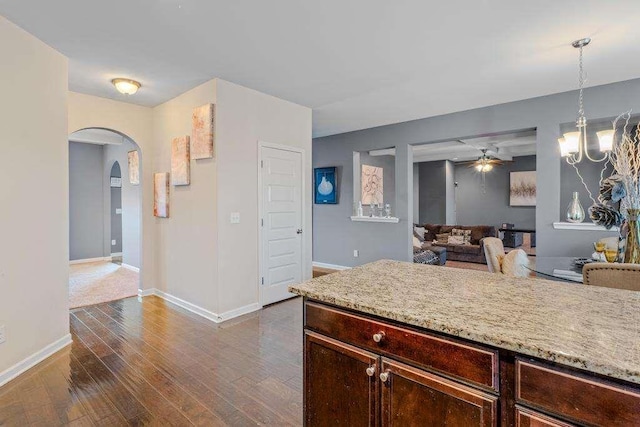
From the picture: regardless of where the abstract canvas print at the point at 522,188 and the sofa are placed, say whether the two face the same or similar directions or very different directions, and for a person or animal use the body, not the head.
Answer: same or similar directions

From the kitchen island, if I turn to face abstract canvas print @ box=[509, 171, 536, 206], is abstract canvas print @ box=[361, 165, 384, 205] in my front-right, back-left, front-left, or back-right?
front-left

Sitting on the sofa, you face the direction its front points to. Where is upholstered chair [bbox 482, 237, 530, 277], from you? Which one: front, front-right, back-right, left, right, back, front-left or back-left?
front

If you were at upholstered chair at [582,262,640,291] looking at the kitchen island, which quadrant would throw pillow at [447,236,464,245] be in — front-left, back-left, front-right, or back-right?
back-right

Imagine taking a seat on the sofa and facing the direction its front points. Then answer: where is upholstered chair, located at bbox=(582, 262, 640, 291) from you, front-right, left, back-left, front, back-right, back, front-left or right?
front

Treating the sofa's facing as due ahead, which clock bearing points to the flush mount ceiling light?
The flush mount ceiling light is roughly at 1 o'clock from the sofa.

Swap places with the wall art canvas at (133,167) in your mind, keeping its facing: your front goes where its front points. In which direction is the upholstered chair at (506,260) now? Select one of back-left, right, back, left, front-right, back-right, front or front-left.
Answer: left

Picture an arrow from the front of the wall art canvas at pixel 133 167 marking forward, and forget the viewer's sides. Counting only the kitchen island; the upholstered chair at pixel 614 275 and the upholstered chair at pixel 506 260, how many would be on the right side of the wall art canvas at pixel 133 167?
0

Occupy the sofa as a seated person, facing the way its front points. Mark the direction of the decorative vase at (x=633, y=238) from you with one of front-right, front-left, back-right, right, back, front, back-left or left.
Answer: front

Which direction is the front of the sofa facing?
toward the camera

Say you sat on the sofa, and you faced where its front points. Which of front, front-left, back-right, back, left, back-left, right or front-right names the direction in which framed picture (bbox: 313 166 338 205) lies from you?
front-right

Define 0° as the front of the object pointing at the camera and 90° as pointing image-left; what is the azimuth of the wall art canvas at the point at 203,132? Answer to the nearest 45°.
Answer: approximately 45°

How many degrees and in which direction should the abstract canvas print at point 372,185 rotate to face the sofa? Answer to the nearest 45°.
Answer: approximately 135° to its left

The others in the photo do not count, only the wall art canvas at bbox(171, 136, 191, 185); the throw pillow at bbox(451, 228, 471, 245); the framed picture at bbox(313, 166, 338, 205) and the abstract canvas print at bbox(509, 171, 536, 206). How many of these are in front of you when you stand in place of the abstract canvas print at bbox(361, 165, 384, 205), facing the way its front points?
2
